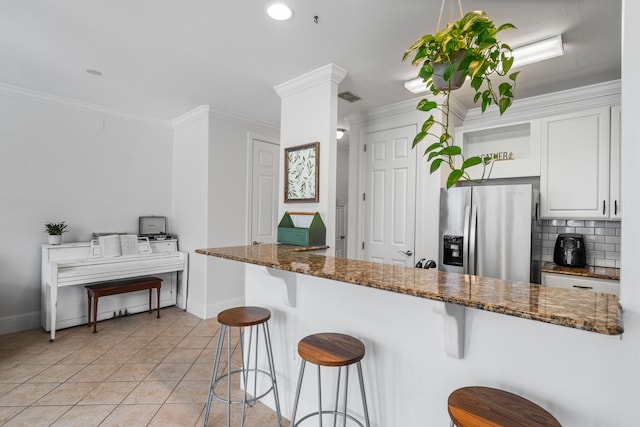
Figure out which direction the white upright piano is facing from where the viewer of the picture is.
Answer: facing the viewer and to the right of the viewer

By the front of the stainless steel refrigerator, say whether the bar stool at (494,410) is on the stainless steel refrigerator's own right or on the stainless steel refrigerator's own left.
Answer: on the stainless steel refrigerator's own left

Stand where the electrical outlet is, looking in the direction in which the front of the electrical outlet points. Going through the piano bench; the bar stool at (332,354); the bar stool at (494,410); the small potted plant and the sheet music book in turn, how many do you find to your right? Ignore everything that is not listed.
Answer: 3

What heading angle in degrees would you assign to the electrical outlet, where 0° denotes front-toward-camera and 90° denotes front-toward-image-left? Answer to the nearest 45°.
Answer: approximately 45°

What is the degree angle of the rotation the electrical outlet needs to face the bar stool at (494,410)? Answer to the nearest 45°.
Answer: approximately 90° to its left

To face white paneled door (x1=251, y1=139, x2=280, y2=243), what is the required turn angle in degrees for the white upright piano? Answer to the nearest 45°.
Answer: approximately 45° to its left

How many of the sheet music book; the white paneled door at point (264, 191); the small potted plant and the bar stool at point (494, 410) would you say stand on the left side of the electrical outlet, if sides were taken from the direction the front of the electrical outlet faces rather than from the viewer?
1

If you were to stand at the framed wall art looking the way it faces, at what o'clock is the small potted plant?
The small potted plant is roughly at 2 o'clock from the framed wall art.

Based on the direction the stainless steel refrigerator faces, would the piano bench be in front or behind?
in front

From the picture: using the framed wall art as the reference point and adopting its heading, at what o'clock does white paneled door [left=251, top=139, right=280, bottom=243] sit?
The white paneled door is roughly at 4 o'clock from the framed wall art.
